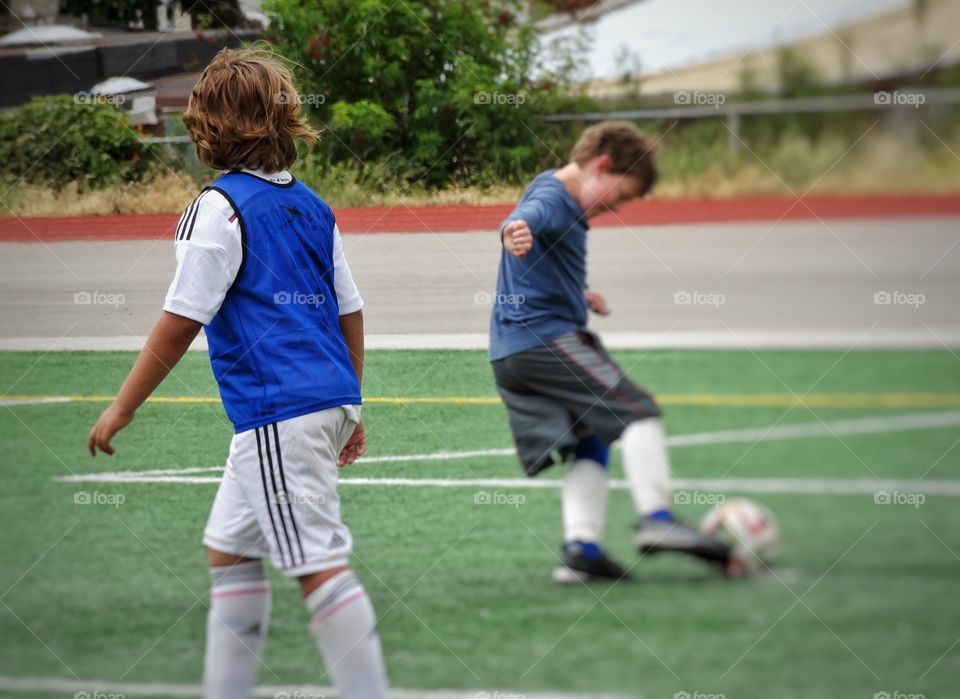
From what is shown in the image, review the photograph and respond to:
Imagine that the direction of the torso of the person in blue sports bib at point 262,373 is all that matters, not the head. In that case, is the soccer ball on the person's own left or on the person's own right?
on the person's own right

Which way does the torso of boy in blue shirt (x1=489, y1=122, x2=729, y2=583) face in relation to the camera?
to the viewer's right

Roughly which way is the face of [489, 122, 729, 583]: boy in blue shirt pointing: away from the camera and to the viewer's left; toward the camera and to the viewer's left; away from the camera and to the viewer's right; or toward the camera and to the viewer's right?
toward the camera and to the viewer's right

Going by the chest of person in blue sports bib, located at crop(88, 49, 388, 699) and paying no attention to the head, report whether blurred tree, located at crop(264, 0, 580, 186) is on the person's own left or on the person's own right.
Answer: on the person's own right

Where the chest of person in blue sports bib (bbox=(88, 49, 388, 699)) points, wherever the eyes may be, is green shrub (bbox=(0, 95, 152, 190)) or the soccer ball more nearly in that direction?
the green shrub

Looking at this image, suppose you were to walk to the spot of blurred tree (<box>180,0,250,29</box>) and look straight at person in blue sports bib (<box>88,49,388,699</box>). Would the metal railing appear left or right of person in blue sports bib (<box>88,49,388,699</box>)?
left

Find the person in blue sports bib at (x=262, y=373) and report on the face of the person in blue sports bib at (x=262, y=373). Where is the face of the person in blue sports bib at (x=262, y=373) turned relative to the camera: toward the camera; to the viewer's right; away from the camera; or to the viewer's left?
away from the camera

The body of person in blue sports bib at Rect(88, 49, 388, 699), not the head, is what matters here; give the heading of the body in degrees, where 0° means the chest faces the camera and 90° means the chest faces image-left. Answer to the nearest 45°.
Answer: approximately 135°

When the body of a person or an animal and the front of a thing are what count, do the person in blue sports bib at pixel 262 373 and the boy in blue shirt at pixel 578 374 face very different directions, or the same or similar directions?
very different directions
